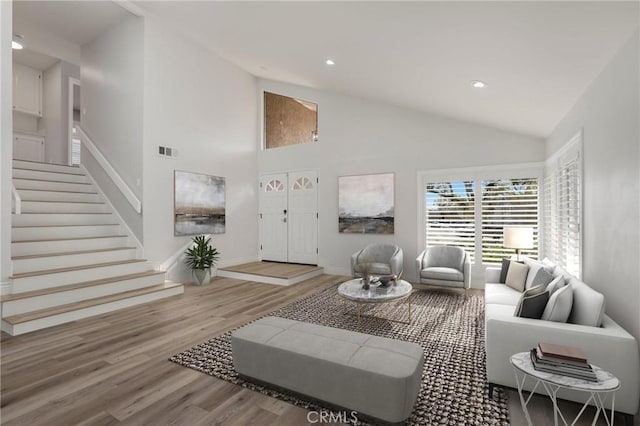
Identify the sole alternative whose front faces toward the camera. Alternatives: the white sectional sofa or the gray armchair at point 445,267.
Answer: the gray armchair

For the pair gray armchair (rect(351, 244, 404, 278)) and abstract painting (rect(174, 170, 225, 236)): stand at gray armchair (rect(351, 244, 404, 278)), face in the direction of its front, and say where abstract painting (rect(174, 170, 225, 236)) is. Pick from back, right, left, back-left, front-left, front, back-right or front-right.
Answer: right

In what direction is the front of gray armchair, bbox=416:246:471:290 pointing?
toward the camera

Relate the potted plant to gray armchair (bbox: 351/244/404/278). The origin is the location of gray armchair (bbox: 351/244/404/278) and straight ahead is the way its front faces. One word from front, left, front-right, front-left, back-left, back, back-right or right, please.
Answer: right

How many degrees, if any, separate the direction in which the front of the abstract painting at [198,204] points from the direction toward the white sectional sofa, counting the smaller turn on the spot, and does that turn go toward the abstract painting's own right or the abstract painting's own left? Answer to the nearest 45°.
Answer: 0° — it already faces it

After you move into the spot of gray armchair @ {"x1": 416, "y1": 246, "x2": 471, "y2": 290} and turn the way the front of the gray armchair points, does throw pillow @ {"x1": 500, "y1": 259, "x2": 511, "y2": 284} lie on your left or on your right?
on your left

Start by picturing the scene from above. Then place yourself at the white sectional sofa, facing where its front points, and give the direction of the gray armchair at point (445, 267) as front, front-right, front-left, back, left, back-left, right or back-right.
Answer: front-right

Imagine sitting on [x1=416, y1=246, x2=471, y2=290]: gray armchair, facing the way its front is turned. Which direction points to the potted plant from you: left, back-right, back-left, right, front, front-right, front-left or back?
right

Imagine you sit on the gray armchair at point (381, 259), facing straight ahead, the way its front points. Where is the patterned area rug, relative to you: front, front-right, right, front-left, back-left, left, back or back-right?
front

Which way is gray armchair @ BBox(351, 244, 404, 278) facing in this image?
toward the camera

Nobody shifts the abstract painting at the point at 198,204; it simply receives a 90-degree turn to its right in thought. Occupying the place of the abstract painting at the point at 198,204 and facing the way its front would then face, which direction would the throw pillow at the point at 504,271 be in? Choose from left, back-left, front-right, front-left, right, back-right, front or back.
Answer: left

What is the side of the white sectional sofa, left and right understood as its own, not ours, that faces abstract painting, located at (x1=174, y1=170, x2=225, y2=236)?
front

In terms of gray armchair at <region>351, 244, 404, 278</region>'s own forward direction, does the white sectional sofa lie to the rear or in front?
in front

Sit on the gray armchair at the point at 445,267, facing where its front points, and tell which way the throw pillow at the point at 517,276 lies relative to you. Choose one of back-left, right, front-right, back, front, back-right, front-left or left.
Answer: front-left

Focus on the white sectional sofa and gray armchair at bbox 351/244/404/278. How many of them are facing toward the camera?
1

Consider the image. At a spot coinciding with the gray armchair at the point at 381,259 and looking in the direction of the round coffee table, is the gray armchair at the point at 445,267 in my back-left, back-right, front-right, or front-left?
front-left

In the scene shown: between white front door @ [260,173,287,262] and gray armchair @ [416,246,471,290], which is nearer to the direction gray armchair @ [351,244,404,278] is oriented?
the gray armchair @ [416,246,471,290]

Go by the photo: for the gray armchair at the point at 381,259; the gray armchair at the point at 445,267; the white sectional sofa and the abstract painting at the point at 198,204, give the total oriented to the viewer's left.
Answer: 1

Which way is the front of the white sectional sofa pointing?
to the viewer's left
